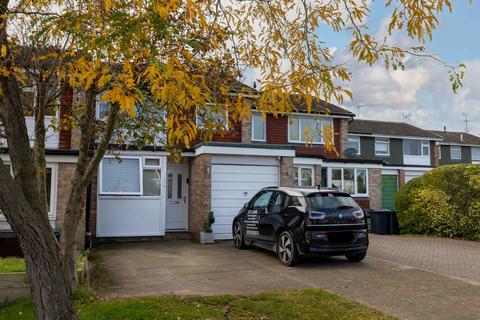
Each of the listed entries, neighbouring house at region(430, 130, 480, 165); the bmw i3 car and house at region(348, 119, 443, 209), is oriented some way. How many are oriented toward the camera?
2

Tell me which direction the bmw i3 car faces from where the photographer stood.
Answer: facing away from the viewer and to the left of the viewer

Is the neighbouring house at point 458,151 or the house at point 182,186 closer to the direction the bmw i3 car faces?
the house

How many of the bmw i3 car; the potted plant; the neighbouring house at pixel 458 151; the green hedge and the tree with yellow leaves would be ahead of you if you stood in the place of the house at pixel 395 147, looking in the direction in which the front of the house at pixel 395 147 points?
4

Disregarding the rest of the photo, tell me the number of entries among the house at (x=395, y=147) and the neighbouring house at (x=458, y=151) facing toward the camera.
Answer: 2

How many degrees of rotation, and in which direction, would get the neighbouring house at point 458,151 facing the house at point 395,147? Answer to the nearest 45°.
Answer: approximately 45° to its right

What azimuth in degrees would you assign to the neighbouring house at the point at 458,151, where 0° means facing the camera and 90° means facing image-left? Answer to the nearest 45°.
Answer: approximately 0°

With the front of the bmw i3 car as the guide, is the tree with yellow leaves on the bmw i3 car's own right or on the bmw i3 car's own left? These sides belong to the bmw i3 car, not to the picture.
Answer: on the bmw i3 car's own left

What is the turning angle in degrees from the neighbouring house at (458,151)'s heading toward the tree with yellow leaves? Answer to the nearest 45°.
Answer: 0° — it already faces it
